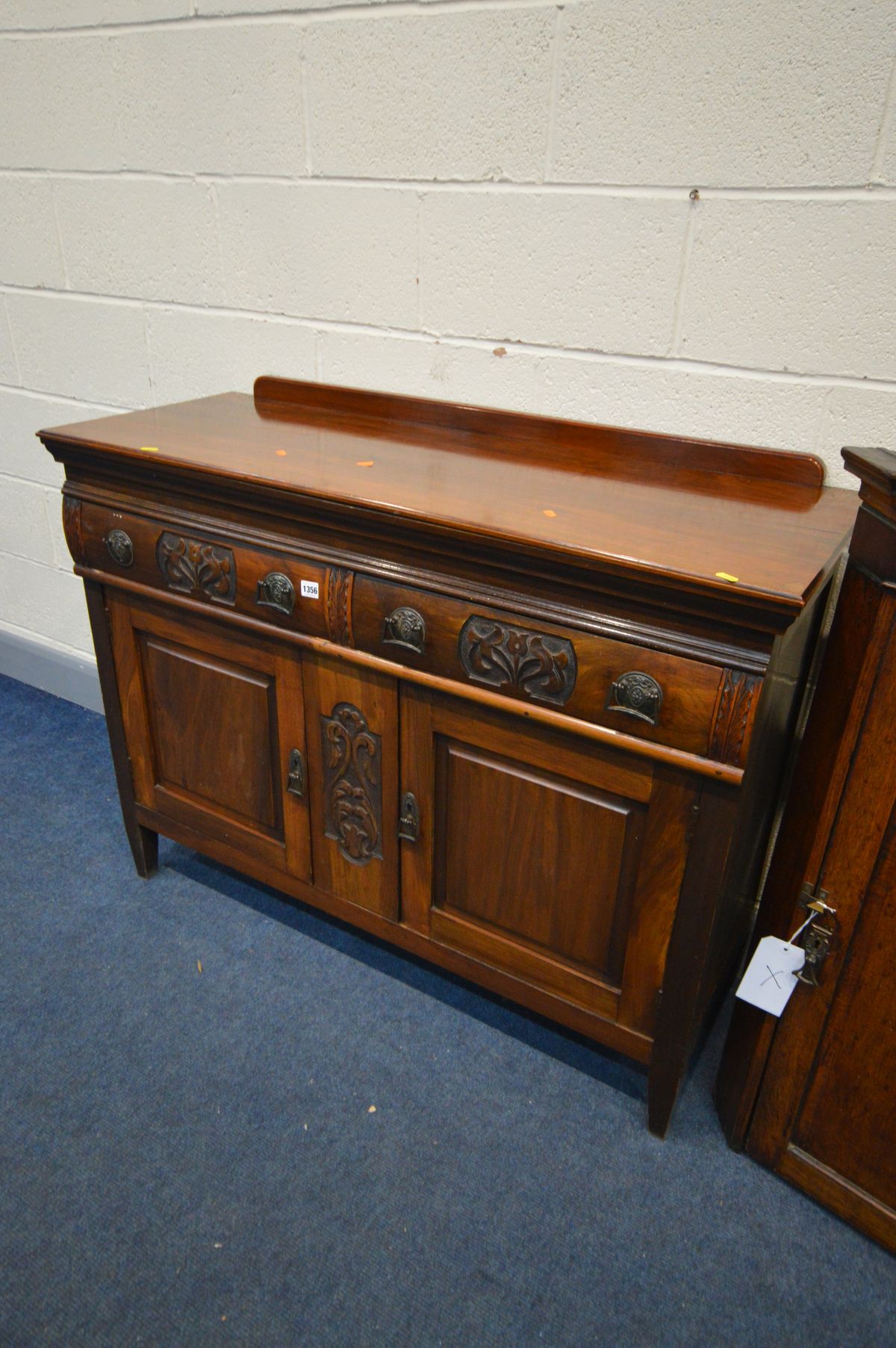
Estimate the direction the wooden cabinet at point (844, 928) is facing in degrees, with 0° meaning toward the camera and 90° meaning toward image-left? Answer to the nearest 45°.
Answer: approximately 45°

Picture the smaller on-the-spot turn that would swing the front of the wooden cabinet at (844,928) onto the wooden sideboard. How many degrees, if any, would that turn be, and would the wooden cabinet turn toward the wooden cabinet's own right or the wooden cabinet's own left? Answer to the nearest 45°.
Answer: approximately 45° to the wooden cabinet's own right

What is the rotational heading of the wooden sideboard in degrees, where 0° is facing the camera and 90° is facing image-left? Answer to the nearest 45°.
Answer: approximately 45°

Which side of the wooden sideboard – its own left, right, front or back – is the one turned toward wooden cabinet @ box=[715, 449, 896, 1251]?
left
